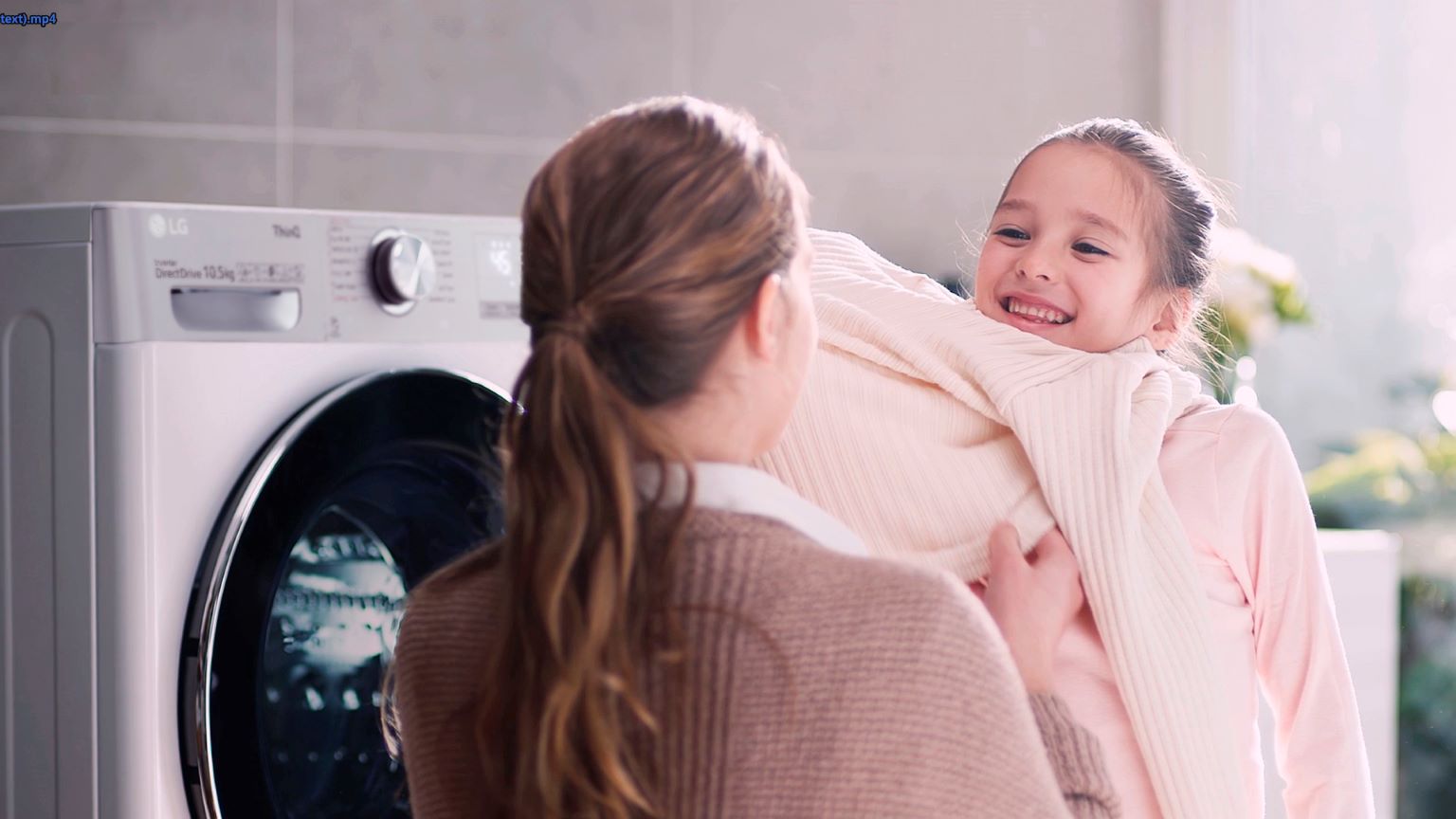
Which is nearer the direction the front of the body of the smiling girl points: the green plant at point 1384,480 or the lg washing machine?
the lg washing machine

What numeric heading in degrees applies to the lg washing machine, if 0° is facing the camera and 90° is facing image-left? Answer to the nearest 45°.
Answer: approximately 315°

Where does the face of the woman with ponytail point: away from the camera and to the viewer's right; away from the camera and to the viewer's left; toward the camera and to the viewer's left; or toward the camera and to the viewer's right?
away from the camera and to the viewer's right

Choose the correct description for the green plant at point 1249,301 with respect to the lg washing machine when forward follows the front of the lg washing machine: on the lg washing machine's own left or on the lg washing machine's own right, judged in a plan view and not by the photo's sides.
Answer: on the lg washing machine's own left

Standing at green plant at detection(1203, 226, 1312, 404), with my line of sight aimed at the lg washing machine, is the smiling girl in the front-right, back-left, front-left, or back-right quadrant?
front-left

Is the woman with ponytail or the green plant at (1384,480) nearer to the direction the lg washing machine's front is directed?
the woman with ponytail

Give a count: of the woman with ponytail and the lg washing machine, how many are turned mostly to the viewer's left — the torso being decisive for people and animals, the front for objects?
0

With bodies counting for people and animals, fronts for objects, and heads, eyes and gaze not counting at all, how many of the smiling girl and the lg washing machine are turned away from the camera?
0

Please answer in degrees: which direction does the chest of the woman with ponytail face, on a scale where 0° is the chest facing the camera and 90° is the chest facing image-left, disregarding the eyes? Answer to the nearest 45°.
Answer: approximately 225°

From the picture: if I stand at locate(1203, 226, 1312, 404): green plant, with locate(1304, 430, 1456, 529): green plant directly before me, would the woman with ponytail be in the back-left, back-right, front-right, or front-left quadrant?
back-right

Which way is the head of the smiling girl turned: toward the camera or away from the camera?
toward the camera

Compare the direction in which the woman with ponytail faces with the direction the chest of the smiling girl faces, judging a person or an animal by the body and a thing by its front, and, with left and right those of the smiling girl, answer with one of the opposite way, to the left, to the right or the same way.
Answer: the opposite way

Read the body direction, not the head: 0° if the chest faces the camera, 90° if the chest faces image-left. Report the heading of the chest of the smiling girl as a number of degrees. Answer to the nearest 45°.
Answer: approximately 45°
